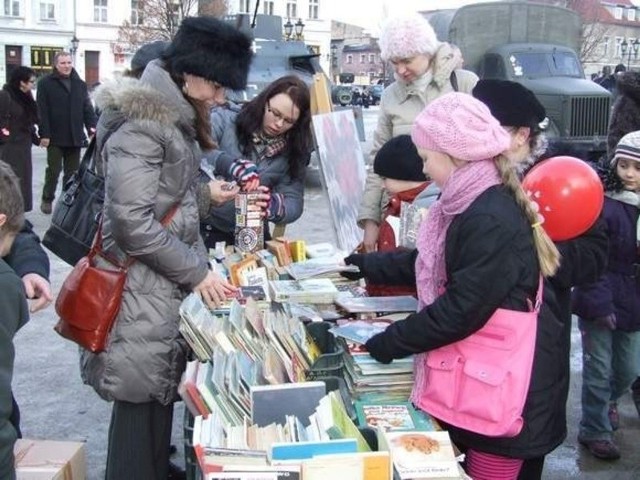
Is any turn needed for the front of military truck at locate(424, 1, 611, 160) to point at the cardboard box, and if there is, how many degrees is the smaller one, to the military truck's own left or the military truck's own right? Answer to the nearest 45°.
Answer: approximately 45° to the military truck's own right

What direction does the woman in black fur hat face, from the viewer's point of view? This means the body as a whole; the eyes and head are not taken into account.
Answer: to the viewer's right

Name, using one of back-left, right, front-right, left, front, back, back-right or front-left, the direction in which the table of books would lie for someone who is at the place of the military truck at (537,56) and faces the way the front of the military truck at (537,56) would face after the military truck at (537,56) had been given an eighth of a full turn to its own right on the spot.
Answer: front

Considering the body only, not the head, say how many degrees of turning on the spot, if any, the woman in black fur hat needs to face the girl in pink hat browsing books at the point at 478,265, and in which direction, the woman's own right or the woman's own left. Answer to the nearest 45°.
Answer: approximately 45° to the woman's own right

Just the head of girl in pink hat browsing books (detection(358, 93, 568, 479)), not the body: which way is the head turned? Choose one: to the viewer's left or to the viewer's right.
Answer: to the viewer's left

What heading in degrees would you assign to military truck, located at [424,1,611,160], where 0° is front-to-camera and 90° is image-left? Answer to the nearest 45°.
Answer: approximately 315°
